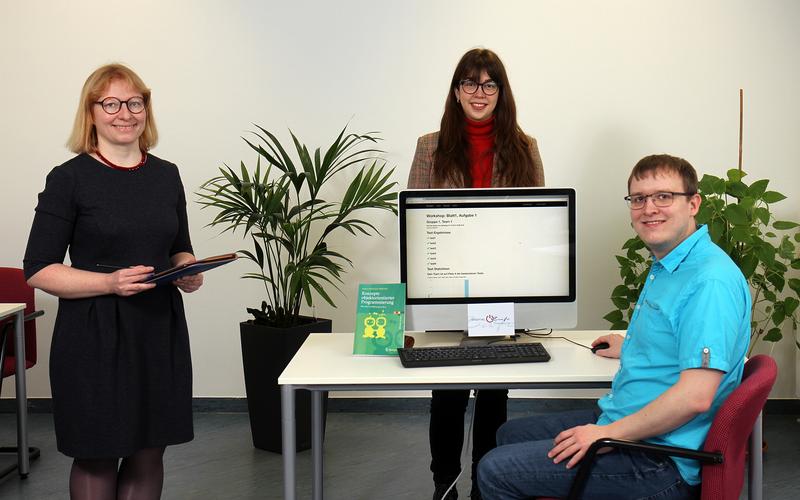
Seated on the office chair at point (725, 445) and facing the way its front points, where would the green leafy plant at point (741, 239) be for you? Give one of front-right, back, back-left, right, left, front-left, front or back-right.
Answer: right

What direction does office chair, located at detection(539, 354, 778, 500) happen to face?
to the viewer's left

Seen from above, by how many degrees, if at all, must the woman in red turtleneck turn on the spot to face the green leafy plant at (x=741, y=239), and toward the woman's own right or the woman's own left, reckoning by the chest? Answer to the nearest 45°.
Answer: approximately 135° to the woman's own left

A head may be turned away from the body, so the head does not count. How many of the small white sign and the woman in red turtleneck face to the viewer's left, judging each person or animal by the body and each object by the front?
0

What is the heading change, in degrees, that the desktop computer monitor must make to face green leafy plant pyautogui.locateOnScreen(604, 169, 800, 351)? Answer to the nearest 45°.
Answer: approximately 135° to its left
